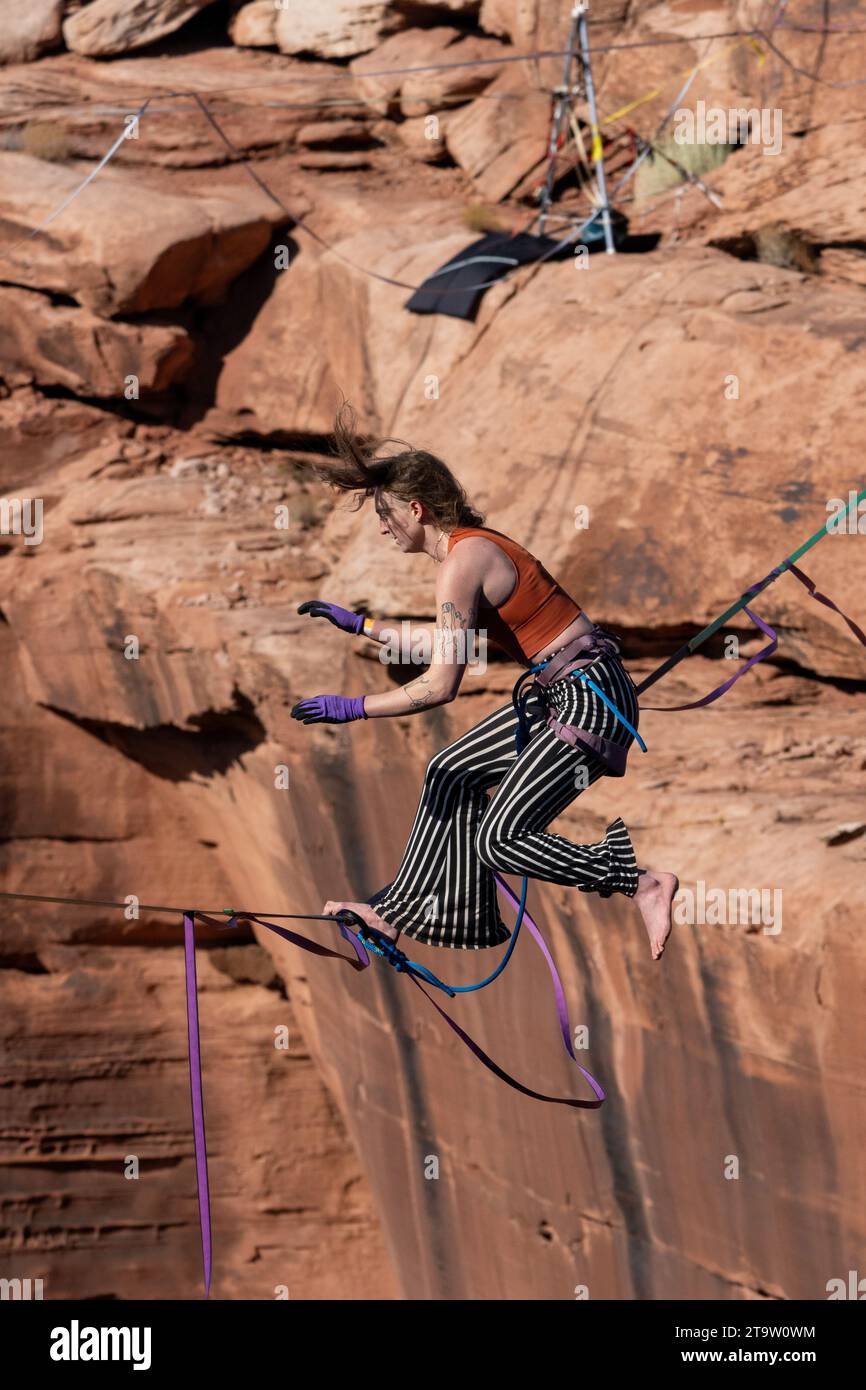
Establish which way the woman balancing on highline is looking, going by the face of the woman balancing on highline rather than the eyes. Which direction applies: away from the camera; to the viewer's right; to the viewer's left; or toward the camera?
to the viewer's left

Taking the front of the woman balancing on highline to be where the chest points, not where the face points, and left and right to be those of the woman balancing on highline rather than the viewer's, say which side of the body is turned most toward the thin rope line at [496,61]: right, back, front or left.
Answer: right

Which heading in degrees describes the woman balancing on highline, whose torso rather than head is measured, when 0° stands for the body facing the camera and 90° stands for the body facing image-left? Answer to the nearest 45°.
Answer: approximately 90°

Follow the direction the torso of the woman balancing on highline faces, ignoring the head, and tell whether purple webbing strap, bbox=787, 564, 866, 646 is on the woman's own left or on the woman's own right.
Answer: on the woman's own right
